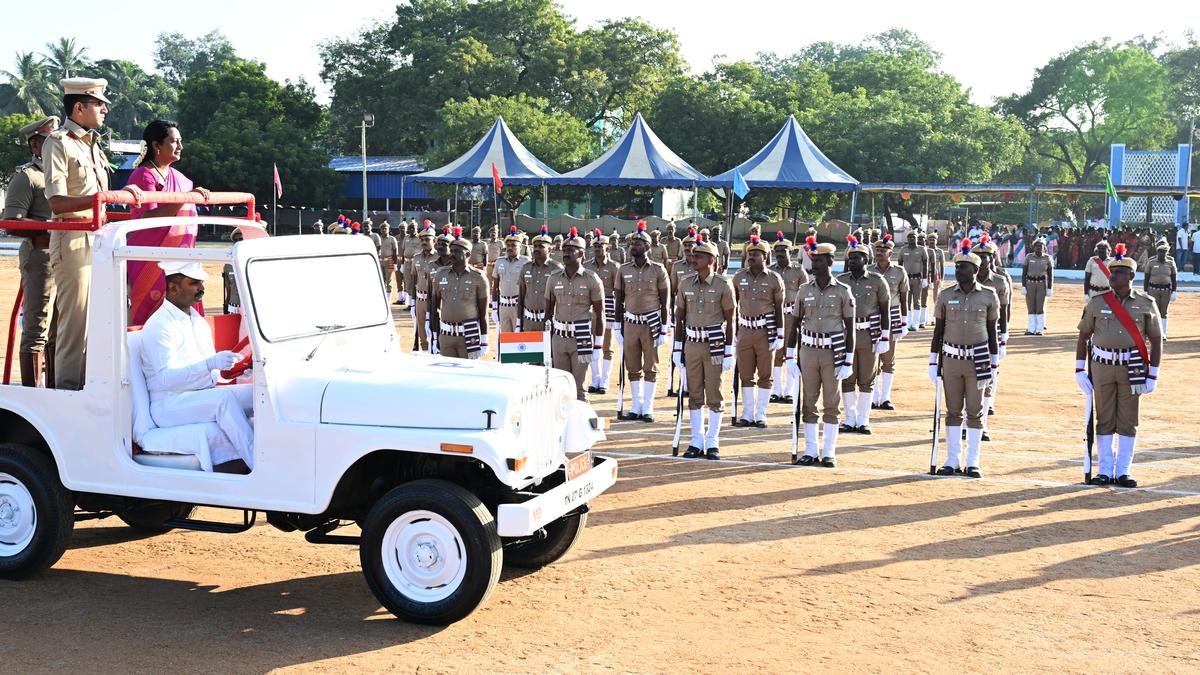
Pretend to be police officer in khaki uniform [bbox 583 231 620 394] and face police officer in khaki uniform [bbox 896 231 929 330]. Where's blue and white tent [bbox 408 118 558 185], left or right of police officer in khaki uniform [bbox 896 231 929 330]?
left

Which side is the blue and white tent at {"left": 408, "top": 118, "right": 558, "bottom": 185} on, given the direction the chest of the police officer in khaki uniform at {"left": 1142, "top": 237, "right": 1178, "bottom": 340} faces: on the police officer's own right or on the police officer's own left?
on the police officer's own right

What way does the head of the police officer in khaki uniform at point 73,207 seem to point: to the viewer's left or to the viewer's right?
to the viewer's right

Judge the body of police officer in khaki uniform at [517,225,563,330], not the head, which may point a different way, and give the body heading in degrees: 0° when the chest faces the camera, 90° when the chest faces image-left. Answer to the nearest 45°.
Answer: approximately 0°

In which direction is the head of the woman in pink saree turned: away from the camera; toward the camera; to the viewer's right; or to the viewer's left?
to the viewer's right

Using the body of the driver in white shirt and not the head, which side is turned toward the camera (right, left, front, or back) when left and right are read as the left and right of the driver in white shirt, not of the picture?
right

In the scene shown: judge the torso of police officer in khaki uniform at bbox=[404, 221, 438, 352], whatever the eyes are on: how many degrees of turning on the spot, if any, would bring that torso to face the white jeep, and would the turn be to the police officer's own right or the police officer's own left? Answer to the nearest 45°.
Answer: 0° — they already face it

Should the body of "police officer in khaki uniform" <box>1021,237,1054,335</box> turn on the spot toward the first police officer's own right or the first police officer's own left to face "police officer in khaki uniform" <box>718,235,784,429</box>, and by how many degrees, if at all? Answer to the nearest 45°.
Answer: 0° — they already face them

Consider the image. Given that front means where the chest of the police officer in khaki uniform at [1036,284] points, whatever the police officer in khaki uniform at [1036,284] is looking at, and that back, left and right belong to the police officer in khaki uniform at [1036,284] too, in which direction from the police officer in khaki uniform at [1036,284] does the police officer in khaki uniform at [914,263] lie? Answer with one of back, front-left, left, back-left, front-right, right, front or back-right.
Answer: front-right

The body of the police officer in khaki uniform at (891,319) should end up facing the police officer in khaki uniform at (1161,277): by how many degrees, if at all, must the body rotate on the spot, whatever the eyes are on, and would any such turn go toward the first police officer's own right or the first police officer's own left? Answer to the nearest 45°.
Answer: approximately 135° to the first police officer's own left

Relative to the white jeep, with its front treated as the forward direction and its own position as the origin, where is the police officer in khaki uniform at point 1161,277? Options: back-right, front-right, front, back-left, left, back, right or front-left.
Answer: left
